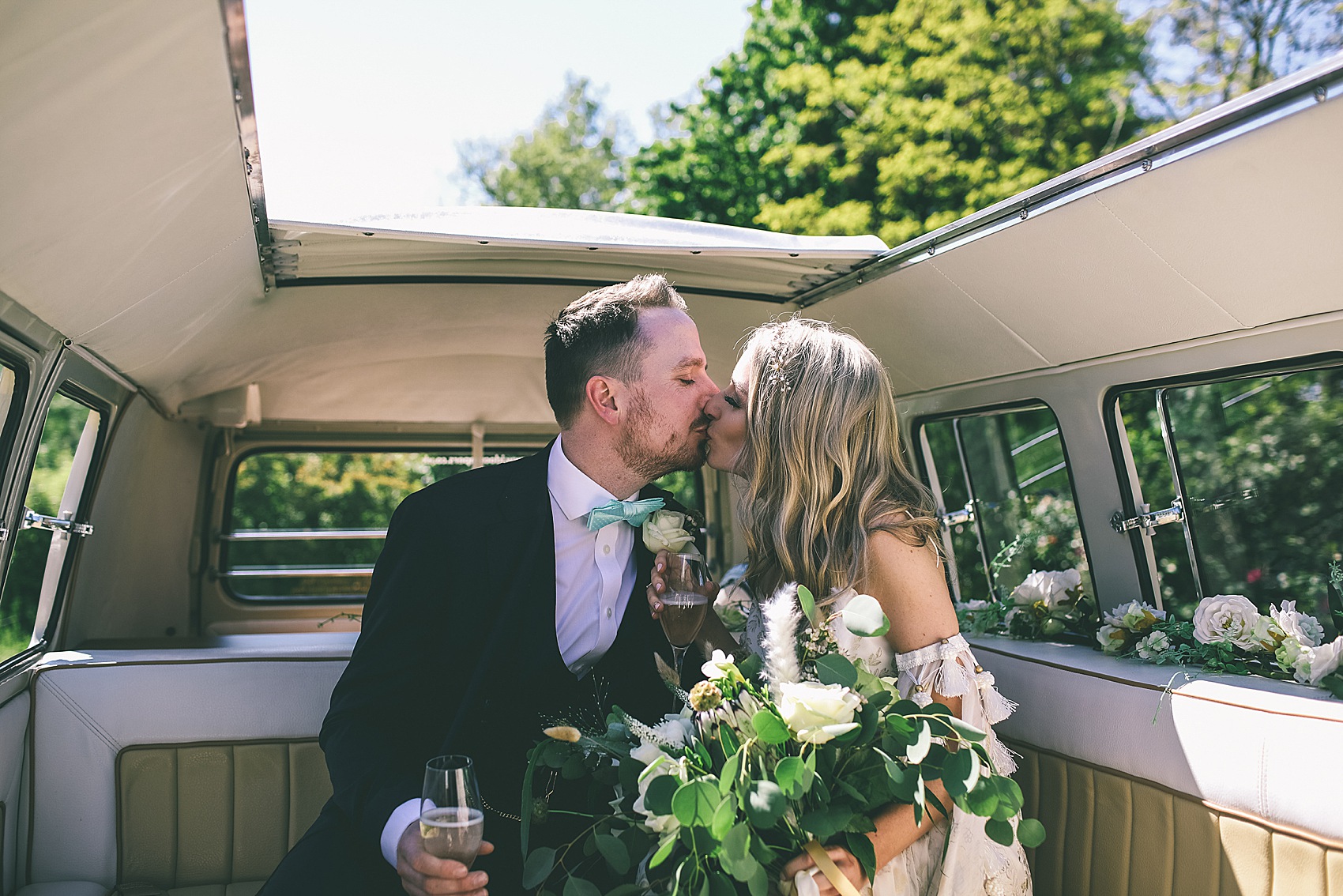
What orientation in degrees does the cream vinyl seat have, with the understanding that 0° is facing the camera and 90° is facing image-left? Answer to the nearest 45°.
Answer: approximately 0°

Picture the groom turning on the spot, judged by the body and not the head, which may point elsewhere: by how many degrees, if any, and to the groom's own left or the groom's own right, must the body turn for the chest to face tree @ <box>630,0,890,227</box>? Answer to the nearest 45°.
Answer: approximately 90° to the groom's own left

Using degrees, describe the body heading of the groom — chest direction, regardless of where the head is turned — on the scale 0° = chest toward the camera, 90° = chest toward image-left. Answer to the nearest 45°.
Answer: approximately 315°

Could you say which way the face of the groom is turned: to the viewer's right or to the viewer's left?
to the viewer's right

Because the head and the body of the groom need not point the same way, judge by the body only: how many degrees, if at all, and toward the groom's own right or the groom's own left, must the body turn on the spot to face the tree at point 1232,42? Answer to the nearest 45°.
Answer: approximately 90° to the groom's own left

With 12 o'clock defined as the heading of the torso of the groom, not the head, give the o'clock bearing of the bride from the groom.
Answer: The bride is roughly at 11 o'clock from the groom.

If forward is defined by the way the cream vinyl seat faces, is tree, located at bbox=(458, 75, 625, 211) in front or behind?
behind

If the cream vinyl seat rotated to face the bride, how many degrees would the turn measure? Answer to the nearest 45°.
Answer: approximately 45° to its left

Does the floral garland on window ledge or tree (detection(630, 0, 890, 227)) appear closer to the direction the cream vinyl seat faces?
the floral garland on window ledge
